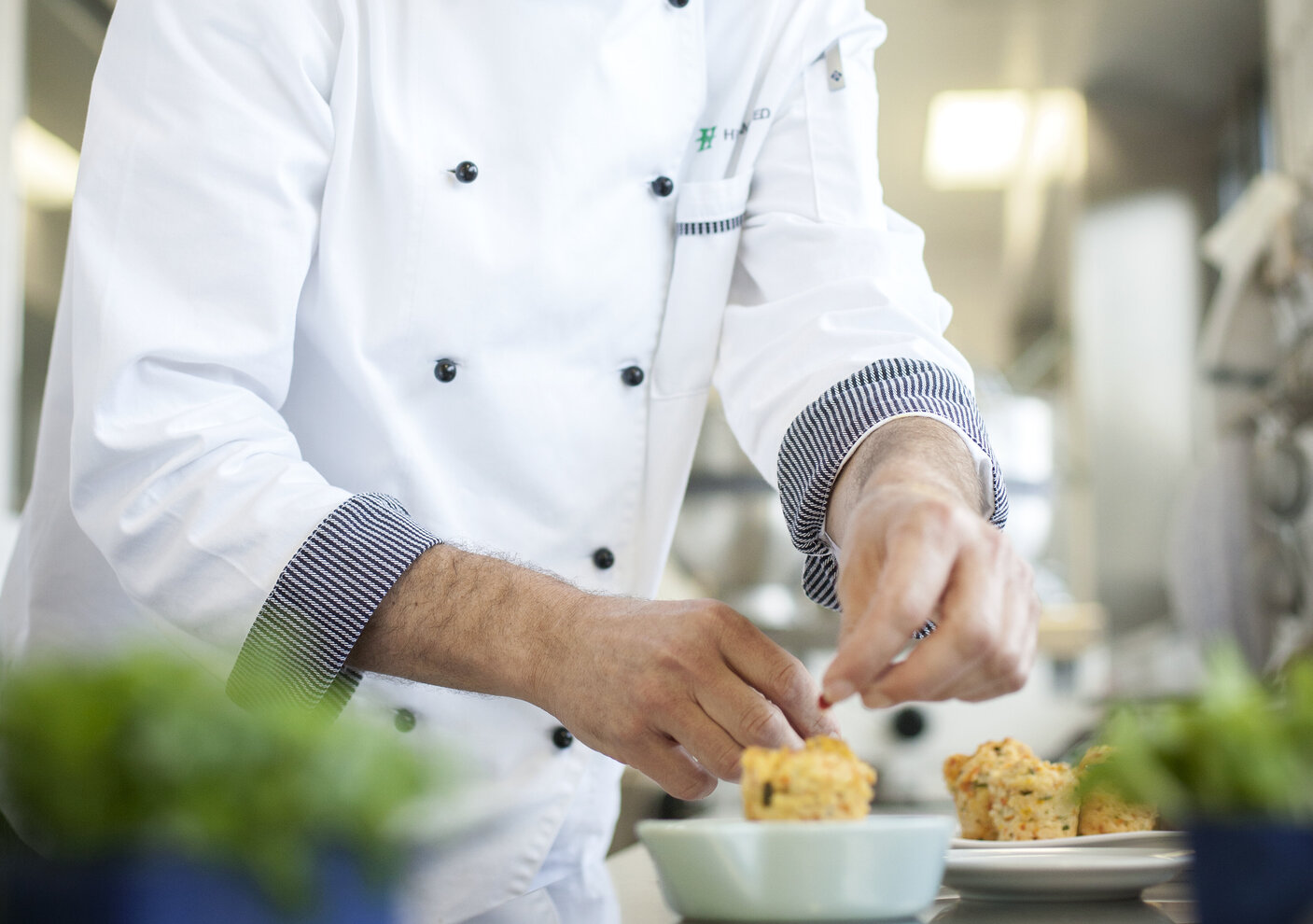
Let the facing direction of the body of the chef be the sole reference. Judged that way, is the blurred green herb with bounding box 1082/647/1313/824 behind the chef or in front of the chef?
in front

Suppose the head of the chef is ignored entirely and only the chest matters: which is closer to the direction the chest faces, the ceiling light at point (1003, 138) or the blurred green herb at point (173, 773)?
the blurred green herb

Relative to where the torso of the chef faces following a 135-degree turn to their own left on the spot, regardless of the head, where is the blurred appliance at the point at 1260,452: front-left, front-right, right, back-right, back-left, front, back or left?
front-right

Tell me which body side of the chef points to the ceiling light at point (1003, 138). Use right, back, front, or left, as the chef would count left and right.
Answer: left

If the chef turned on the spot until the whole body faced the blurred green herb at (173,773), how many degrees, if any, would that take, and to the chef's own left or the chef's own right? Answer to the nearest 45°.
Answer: approximately 45° to the chef's own right

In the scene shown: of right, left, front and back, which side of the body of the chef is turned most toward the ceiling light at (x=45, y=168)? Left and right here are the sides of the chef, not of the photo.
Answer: back

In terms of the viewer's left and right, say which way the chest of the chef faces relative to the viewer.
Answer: facing the viewer and to the right of the viewer
